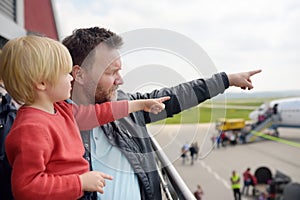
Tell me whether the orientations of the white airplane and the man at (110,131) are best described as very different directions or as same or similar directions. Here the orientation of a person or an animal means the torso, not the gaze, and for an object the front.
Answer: very different directions

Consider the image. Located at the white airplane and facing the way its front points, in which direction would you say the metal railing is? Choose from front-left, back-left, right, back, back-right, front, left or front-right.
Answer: left

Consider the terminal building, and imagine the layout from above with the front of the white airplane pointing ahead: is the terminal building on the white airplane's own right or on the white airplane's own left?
on the white airplane's own left

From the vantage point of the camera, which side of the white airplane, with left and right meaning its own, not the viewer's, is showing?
left

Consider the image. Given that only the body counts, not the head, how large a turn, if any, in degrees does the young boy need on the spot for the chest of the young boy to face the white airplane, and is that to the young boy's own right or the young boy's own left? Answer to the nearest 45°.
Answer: approximately 45° to the young boy's own left

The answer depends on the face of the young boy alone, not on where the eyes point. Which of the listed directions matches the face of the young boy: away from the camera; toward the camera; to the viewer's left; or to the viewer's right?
to the viewer's right

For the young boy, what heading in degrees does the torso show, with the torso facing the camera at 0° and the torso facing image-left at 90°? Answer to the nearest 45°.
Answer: approximately 270°

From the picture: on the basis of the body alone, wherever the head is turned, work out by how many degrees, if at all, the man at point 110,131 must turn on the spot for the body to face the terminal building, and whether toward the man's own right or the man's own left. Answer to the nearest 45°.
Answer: approximately 180°

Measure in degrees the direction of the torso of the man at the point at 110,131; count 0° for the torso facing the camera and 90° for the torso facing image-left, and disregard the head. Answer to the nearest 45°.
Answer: approximately 315°

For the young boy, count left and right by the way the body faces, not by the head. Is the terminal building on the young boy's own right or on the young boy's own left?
on the young boy's own left

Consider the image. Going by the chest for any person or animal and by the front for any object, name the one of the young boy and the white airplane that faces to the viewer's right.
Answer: the young boy
